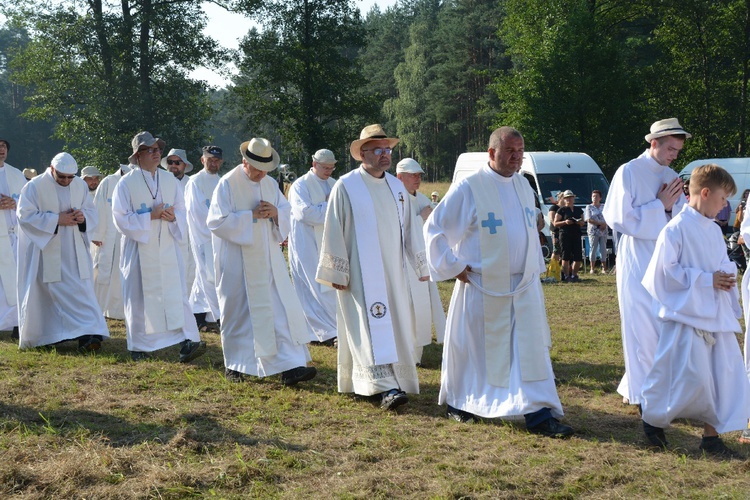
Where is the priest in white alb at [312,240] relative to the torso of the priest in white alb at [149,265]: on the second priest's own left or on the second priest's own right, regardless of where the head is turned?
on the second priest's own left

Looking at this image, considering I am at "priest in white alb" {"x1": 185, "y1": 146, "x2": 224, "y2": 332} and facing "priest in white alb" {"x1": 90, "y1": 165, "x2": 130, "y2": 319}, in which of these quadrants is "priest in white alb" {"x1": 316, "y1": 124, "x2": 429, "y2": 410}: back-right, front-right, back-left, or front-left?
back-left

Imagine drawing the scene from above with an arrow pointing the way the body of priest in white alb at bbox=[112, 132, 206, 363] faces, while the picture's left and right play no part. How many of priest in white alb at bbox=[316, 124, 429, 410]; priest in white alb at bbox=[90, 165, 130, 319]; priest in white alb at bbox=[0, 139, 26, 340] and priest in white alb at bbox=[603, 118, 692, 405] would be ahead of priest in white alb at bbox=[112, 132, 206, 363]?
2

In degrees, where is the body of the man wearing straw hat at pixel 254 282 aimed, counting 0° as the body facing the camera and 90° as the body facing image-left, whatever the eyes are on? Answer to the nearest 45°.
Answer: approximately 315°

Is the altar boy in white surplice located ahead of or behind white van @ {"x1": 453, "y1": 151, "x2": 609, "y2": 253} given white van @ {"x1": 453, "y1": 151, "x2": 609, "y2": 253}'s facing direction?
ahead

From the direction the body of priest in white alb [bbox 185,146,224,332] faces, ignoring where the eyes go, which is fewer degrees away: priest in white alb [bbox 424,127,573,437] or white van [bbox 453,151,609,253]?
the priest in white alb
